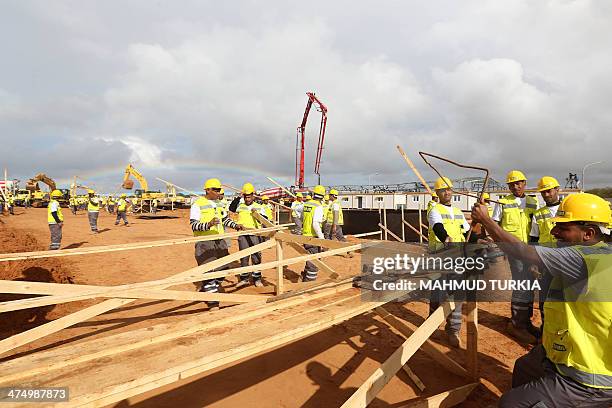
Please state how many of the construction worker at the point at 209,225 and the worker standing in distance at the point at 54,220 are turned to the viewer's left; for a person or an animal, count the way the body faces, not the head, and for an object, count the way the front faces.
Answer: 0

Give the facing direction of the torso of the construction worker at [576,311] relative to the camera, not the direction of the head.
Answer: to the viewer's left

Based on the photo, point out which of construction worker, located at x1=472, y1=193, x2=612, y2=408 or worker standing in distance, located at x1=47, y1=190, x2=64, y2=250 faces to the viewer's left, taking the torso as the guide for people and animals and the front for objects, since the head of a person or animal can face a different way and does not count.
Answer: the construction worker

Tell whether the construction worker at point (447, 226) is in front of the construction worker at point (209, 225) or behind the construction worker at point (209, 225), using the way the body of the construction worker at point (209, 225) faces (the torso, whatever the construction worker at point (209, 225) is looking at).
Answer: in front

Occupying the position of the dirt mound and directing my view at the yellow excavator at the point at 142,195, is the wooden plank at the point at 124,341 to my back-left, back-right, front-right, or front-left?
back-right

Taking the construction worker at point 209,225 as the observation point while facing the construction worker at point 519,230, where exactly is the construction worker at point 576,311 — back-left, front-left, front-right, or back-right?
front-right

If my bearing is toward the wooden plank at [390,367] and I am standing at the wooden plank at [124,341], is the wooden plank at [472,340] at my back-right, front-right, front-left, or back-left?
front-left

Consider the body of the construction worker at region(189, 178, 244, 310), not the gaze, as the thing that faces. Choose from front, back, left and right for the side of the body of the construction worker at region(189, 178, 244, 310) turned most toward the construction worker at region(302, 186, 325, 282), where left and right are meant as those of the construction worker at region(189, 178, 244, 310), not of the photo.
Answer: left

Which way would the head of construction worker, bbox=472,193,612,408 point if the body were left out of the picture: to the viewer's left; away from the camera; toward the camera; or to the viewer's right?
to the viewer's left

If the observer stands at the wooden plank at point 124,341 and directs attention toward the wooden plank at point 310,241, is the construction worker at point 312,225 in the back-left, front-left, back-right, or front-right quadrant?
front-left
